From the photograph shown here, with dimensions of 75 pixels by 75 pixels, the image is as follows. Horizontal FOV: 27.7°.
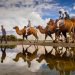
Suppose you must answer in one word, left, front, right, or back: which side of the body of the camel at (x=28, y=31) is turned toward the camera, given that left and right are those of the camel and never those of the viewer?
left

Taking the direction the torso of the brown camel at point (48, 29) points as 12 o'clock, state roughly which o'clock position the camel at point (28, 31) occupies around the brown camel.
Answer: The camel is roughly at 12 o'clock from the brown camel.

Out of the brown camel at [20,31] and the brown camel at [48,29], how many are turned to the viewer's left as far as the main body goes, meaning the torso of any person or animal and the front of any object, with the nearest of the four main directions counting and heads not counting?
2

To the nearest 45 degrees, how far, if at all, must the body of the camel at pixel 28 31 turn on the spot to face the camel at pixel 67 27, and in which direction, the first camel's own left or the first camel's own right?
approximately 180°

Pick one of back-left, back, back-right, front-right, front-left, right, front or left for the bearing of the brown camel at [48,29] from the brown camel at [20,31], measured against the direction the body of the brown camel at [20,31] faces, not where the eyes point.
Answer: back

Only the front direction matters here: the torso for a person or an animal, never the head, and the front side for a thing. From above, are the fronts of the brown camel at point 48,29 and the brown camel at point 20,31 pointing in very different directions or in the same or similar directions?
same or similar directions

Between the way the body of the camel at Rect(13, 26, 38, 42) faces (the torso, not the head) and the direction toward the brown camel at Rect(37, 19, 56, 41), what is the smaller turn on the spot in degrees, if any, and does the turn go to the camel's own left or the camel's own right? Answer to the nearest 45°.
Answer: approximately 180°

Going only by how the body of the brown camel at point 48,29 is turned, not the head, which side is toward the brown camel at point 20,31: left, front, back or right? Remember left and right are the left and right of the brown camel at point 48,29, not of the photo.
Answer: front

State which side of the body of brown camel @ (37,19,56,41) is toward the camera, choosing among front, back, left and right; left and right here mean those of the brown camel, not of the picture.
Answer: left
